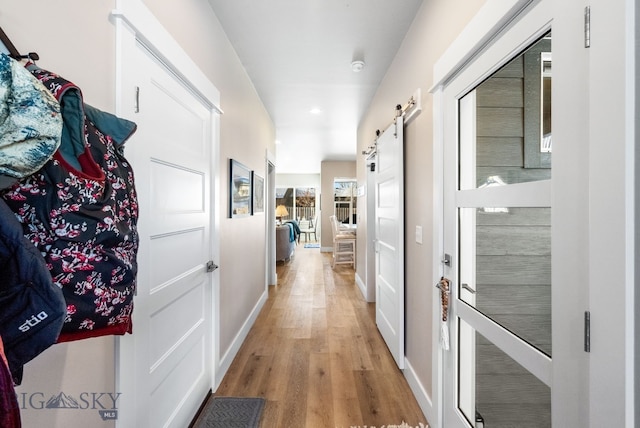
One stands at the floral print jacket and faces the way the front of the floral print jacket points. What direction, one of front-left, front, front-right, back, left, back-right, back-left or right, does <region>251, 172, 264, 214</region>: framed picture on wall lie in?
left

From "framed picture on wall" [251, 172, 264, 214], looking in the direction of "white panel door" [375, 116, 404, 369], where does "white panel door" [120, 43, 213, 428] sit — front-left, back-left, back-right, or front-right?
front-right

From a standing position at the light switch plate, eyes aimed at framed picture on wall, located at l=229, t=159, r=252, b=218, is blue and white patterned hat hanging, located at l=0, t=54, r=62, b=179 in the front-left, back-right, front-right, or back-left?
front-left

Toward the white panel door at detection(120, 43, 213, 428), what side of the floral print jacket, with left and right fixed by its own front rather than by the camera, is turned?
left

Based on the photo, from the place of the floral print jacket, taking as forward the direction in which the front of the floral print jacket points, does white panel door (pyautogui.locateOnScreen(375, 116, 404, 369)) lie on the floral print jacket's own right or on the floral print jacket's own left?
on the floral print jacket's own left

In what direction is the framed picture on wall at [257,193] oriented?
to the viewer's right

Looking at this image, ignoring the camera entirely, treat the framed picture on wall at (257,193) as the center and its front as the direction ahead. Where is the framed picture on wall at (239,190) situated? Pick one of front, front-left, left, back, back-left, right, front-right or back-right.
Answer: right

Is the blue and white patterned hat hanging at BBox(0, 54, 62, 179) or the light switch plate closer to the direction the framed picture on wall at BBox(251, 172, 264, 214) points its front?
the light switch plate

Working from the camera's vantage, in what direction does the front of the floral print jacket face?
facing the viewer and to the right of the viewer

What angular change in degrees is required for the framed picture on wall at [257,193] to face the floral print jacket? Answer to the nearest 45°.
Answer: approximately 90° to its right

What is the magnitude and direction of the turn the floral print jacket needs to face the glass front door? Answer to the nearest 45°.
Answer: approximately 45° to its left

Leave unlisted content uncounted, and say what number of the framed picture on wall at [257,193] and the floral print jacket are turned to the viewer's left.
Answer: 0

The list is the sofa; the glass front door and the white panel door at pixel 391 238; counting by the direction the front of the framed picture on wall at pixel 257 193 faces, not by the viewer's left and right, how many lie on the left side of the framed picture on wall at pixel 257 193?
1

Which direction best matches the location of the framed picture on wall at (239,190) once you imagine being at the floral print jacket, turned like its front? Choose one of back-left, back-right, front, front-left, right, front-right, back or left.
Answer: left

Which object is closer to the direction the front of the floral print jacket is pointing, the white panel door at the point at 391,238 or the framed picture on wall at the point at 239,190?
the white panel door
